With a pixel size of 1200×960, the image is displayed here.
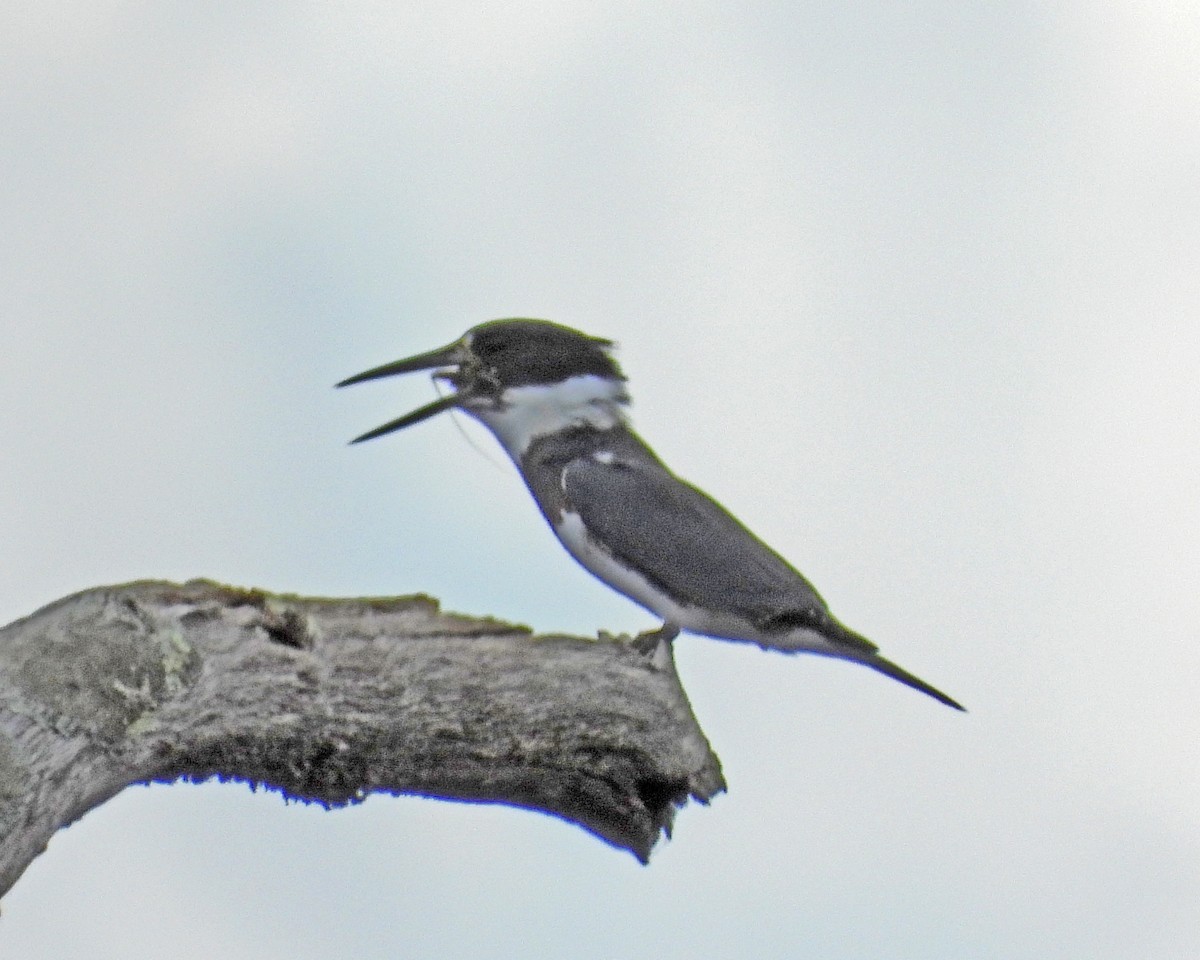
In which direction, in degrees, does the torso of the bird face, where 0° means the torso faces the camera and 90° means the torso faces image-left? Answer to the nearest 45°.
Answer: approximately 90°
